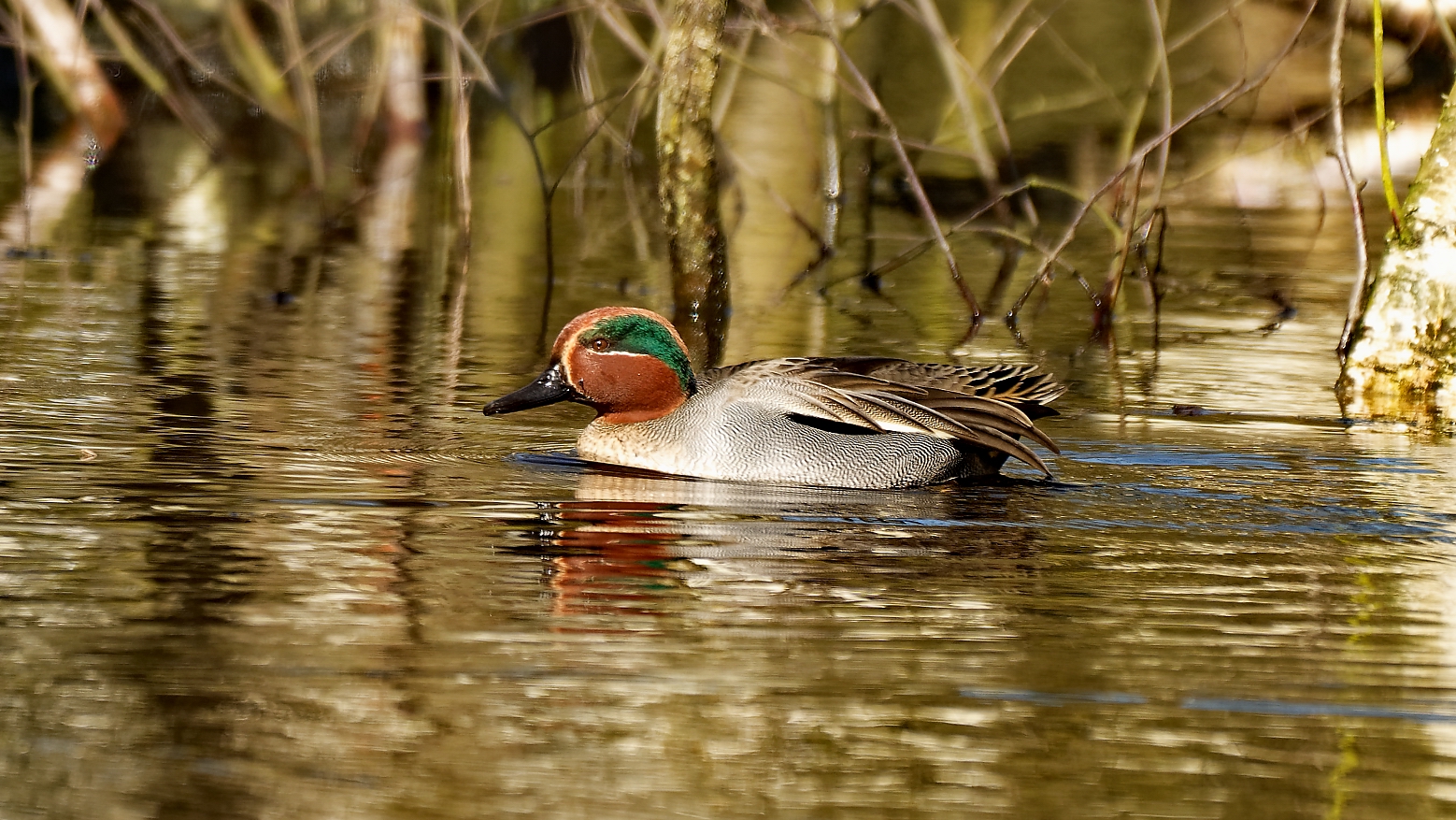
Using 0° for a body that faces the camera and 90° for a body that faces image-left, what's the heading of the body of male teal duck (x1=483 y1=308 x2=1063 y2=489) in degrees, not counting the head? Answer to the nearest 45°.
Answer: approximately 90°

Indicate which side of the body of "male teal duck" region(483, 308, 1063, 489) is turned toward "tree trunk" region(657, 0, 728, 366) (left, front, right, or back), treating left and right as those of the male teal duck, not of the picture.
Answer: right

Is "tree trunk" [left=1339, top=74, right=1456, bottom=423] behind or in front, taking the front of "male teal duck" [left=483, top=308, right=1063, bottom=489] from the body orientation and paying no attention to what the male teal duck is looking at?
behind

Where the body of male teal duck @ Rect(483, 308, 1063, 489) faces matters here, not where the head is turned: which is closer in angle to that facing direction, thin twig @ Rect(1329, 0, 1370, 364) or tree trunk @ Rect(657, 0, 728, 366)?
the tree trunk

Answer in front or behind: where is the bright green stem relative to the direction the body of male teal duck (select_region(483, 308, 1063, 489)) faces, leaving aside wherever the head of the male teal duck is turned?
behind

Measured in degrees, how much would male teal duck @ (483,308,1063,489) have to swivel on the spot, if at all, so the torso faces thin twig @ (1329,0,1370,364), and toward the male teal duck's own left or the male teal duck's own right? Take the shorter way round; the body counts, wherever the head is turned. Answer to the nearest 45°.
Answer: approximately 135° to the male teal duck's own right
